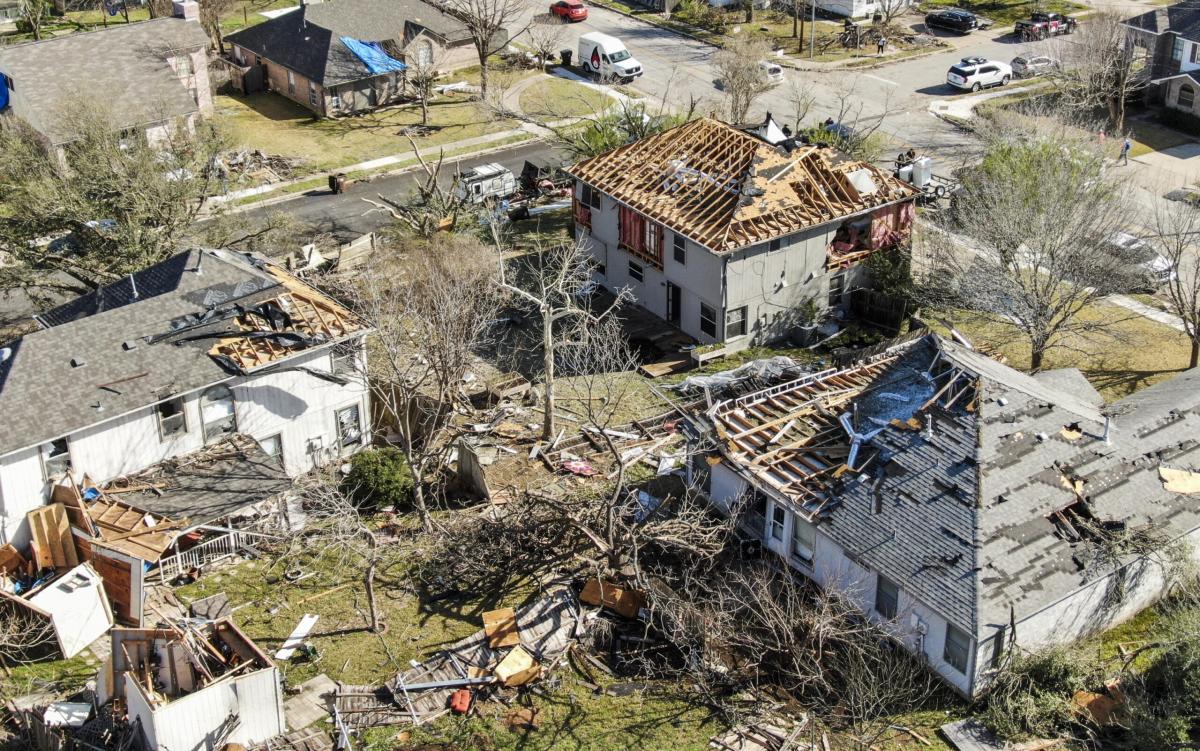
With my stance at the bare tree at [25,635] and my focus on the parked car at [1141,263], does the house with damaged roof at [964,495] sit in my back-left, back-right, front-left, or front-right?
front-right

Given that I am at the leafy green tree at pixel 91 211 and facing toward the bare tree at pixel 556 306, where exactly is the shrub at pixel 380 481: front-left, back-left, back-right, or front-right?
front-right
